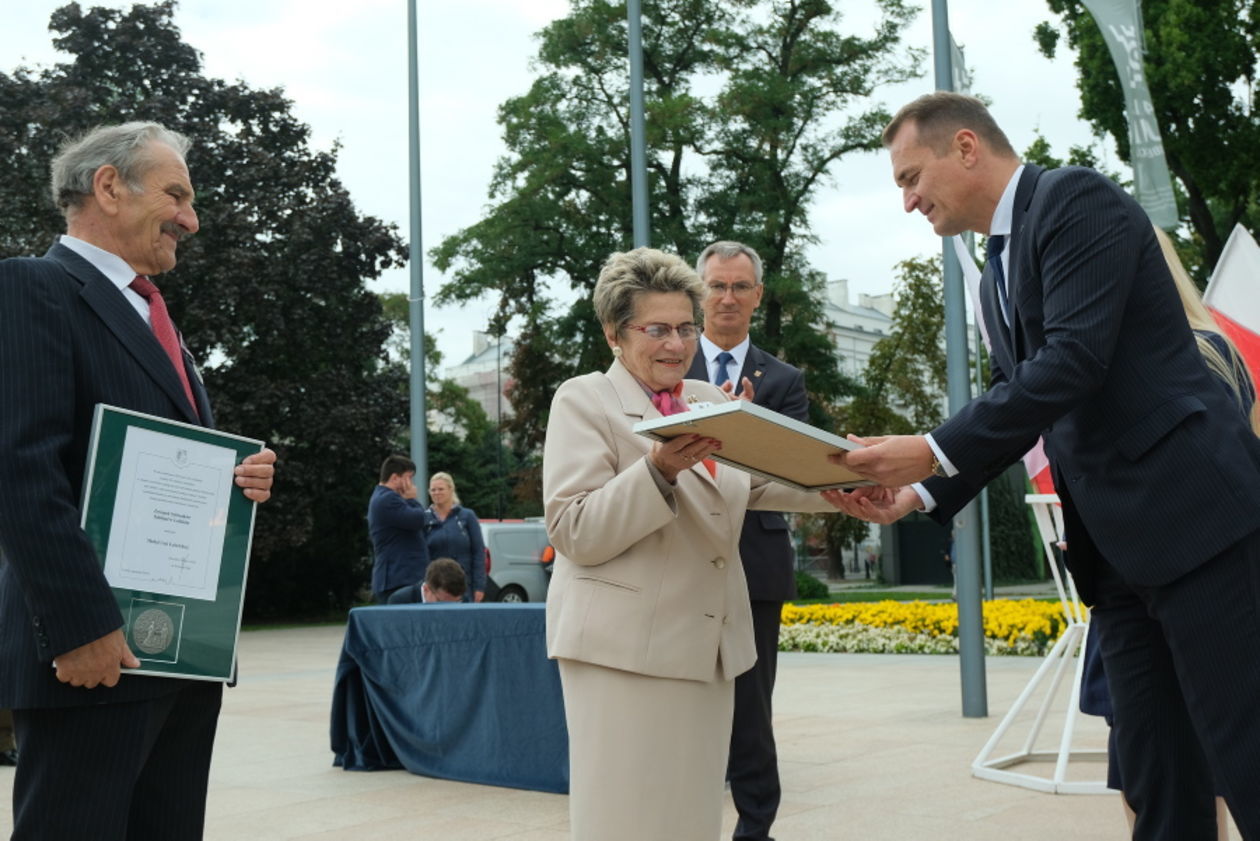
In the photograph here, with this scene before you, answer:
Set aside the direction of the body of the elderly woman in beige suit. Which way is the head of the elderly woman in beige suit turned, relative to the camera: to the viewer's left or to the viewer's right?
to the viewer's right

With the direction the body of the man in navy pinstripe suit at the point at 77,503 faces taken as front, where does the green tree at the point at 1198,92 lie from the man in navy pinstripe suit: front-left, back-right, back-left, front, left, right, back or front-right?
front-left

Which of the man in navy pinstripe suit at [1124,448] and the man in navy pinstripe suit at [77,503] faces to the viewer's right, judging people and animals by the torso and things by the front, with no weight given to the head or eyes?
the man in navy pinstripe suit at [77,503]

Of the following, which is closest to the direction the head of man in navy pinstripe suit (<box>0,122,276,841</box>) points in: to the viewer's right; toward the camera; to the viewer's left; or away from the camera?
to the viewer's right

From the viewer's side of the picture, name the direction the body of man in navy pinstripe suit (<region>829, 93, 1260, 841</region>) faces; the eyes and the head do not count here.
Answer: to the viewer's left

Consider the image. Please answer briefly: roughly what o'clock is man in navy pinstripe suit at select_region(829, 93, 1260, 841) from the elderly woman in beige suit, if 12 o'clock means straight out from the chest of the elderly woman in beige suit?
The man in navy pinstripe suit is roughly at 11 o'clock from the elderly woman in beige suit.

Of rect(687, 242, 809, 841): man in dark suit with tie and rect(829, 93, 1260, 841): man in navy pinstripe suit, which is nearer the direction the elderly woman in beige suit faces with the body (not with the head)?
the man in navy pinstripe suit

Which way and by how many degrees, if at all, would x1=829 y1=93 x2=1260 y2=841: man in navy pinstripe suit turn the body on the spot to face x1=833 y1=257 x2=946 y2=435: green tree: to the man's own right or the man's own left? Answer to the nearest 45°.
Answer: approximately 90° to the man's own right

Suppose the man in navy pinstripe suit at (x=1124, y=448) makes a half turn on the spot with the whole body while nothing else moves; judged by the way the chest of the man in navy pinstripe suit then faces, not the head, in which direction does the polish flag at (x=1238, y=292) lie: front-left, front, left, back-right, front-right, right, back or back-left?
left

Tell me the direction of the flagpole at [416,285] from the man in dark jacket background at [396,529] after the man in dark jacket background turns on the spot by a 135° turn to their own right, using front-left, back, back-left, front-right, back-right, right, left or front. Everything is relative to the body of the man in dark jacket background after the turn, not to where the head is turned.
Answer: back-right

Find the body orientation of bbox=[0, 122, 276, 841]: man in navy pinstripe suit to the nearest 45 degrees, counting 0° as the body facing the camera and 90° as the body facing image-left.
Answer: approximately 270°

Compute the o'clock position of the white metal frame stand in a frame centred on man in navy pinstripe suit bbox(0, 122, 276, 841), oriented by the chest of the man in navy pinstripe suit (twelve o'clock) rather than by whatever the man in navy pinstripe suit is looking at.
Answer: The white metal frame stand is roughly at 11 o'clock from the man in navy pinstripe suit.

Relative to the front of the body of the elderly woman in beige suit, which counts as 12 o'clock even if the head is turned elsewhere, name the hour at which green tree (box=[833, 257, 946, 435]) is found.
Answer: The green tree is roughly at 8 o'clock from the elderly woman in beige suit.
